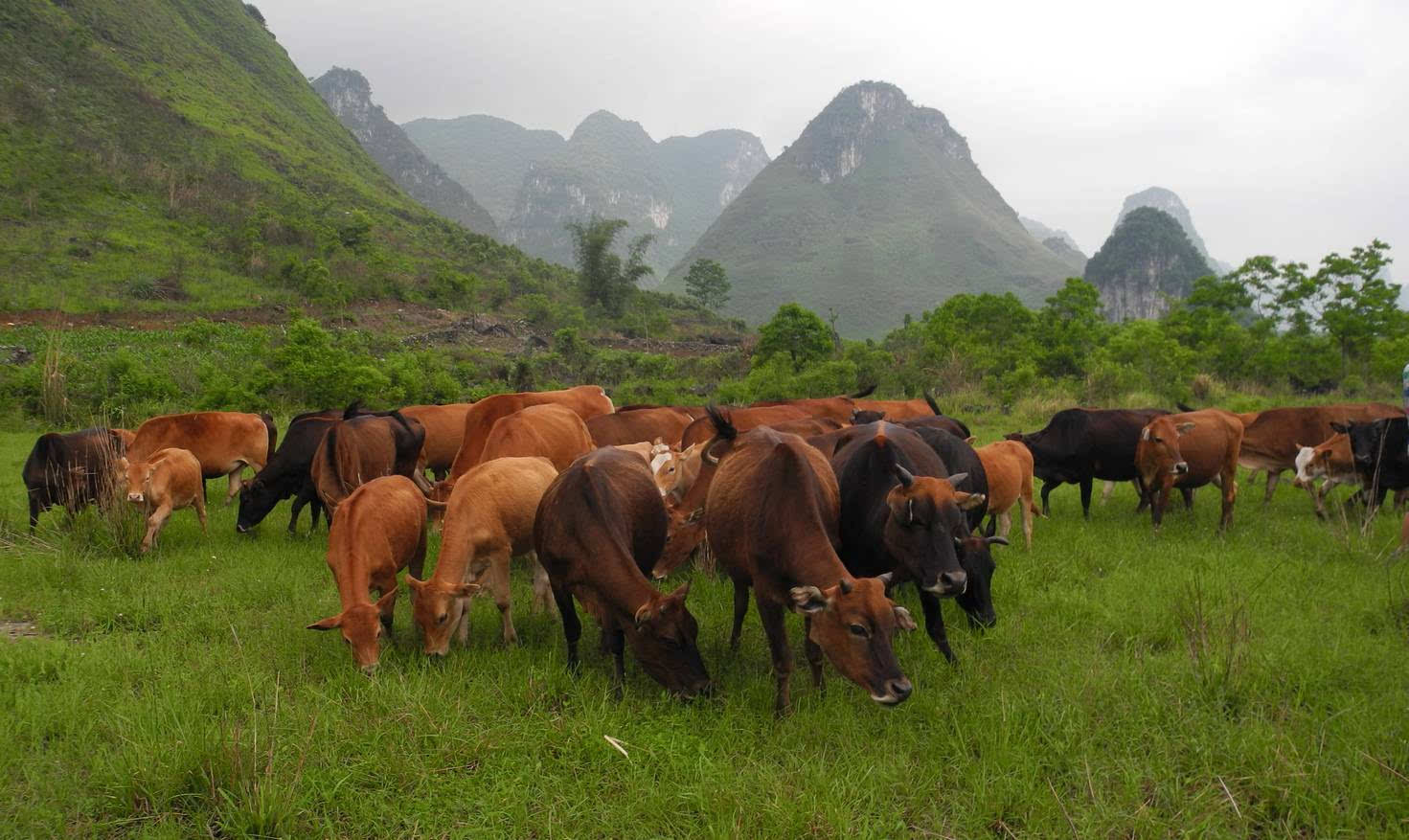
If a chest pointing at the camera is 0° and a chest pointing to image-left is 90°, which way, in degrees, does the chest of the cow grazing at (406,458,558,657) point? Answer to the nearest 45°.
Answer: approximately 45°

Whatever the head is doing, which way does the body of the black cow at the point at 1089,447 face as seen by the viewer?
to the viewer's left

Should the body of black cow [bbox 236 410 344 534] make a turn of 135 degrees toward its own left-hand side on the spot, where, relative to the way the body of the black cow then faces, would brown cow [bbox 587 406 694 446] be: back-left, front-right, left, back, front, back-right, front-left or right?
front

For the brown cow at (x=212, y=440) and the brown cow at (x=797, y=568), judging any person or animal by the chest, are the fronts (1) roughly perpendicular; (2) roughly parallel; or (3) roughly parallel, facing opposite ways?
roughly perpendicular

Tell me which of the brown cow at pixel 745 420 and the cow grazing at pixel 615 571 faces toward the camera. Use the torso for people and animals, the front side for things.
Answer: the cow grazing

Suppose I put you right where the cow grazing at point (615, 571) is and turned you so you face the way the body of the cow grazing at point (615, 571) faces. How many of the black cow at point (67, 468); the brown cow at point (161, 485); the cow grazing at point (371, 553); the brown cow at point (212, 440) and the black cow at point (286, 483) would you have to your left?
0

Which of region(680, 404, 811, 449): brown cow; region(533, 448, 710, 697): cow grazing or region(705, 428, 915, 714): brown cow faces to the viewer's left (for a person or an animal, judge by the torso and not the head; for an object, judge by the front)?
region(680, 404, 811, 449): brown cow

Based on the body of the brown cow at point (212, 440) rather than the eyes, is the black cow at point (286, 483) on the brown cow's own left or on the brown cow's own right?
on the brown cow's own left

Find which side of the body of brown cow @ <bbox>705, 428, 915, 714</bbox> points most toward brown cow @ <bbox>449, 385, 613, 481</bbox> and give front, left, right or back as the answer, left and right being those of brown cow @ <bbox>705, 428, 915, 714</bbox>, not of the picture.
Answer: back
